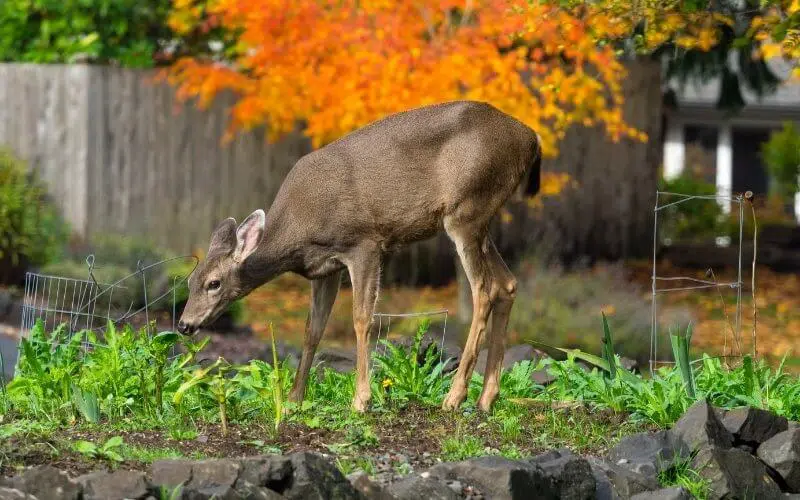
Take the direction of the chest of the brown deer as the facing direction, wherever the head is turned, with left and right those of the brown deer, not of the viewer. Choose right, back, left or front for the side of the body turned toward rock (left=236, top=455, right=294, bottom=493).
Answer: left

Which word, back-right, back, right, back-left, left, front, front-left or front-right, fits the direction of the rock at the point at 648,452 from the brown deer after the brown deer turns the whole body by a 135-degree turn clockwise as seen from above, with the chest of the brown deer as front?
right

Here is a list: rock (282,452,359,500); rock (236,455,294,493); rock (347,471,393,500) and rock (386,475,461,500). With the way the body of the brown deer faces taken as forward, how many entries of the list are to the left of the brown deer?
4

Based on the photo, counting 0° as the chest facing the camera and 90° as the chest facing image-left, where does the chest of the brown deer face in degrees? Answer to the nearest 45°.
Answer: approximately 90°

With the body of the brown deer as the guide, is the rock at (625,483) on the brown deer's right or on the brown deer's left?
on the brown deer's left

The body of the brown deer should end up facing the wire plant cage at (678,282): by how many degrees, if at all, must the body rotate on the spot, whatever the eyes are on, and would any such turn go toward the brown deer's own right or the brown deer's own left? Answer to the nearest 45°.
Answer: approximately 135° to the brown deer's own right

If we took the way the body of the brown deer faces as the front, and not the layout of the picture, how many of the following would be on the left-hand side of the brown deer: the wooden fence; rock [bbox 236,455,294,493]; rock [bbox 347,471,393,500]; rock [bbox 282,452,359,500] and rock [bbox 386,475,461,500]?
4

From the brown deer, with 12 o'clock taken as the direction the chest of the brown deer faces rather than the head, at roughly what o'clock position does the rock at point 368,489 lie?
The rock is roughly at 9 o'clock from the brown deer.

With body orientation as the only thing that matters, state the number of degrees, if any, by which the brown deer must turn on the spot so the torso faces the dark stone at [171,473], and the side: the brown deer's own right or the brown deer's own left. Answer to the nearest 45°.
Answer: approximately 90° to the brown deer's own left

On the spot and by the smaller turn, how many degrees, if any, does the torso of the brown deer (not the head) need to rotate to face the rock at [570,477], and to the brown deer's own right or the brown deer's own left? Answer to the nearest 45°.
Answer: approximately 135° to the brown deer's own left

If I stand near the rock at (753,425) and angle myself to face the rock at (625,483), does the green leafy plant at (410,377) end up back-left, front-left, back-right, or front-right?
front-right

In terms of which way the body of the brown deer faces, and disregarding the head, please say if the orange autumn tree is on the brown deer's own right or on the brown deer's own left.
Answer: on the brown deer's own right

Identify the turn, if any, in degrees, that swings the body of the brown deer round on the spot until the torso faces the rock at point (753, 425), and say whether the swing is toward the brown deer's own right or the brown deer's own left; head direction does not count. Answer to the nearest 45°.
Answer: approximately 135° to the brown deer's own left

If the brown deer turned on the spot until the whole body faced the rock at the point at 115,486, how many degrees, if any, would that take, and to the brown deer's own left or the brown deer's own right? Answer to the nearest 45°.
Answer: approximately 45° to the brown deer's own left

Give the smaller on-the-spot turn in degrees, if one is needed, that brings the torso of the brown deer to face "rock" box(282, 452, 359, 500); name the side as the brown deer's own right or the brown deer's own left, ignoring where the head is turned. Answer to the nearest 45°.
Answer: approximately 90° to the brown deer's own left
